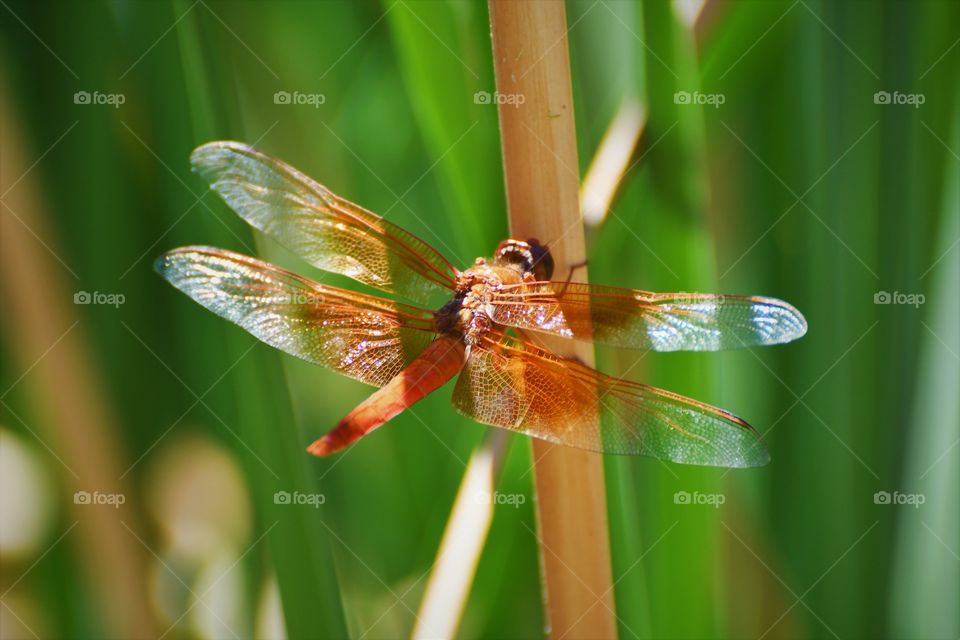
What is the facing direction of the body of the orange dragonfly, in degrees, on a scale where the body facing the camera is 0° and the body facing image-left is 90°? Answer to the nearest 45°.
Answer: approximately 225°
